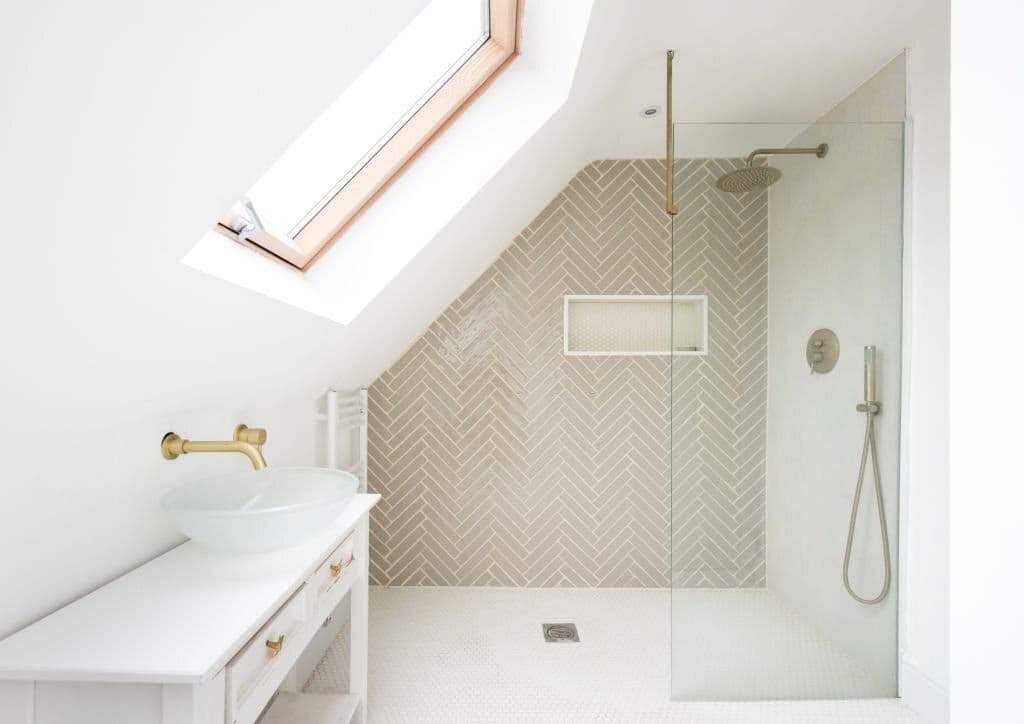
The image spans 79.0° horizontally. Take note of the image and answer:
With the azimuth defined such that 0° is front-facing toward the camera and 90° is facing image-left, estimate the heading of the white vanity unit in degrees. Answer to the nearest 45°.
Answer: approximately 270°

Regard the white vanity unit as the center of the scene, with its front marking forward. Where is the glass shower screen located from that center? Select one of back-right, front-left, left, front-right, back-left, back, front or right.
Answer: front
